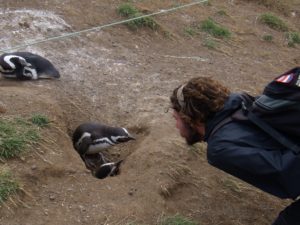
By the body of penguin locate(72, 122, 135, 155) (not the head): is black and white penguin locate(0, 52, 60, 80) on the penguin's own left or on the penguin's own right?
on the penguin's own left

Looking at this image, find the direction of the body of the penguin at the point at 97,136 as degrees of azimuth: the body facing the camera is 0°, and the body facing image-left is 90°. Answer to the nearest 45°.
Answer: approximately 270°
